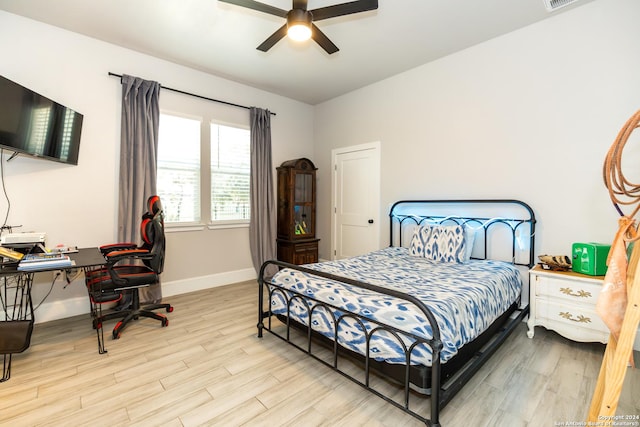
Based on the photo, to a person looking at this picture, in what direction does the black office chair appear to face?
facing to the left of the viewer

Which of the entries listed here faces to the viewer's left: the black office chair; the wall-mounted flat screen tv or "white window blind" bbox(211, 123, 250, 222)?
the black office chair

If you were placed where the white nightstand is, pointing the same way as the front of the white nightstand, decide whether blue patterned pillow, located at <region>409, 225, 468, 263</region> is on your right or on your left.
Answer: on your right

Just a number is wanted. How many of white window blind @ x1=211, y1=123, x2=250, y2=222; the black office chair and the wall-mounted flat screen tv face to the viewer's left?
1

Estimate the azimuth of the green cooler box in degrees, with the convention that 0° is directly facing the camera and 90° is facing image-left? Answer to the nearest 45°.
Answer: approximately 45°

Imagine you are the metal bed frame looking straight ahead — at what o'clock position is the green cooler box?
The green cooler box is roughly at 7 o'clock from the metal bed frame.

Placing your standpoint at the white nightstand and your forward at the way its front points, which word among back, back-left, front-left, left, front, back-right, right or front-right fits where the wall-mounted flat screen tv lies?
front

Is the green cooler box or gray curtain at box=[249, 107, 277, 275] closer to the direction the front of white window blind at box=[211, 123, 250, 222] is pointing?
the green cooler box

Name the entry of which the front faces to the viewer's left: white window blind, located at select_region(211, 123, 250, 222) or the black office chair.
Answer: the black office chair

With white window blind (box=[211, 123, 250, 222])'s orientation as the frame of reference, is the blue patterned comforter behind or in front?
in front

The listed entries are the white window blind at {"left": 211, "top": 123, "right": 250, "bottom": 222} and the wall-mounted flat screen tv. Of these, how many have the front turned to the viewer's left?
0

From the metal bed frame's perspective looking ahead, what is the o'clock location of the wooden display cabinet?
The wooden display cabinet is roughly at 3 o'clock from the metal bed frame.

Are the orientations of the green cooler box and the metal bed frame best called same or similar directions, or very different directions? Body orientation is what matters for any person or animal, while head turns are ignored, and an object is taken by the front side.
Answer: same or similar directions

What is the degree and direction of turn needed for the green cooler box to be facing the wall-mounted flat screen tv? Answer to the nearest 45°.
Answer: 0° — it already faces it

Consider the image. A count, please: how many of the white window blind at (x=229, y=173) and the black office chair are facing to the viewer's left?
1
